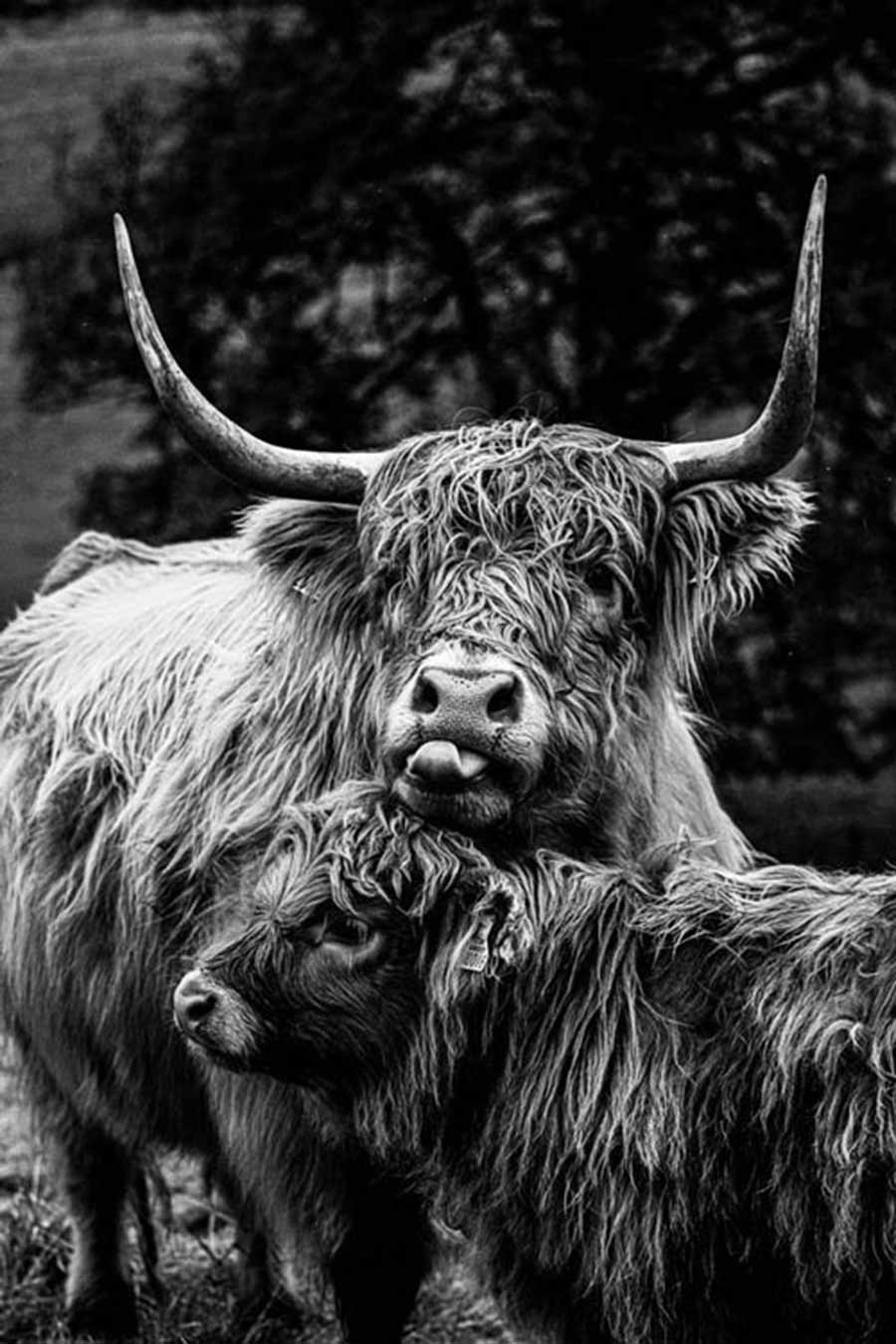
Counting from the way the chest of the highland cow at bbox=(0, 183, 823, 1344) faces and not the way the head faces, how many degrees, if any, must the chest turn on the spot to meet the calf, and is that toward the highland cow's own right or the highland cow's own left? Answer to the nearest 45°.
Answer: approximately 45° to the highland cow's own right

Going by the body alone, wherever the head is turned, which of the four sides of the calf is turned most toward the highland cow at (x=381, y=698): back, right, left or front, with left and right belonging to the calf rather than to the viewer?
right

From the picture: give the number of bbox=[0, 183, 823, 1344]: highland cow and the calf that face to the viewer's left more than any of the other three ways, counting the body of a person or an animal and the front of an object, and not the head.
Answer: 1

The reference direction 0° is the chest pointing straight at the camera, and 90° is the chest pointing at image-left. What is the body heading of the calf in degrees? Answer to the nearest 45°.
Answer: approximately 90°

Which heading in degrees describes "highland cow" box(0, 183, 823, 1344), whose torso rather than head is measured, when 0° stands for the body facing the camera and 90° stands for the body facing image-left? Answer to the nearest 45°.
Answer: approximately 315°

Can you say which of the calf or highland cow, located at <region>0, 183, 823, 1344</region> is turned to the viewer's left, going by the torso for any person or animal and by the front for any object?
the calf
